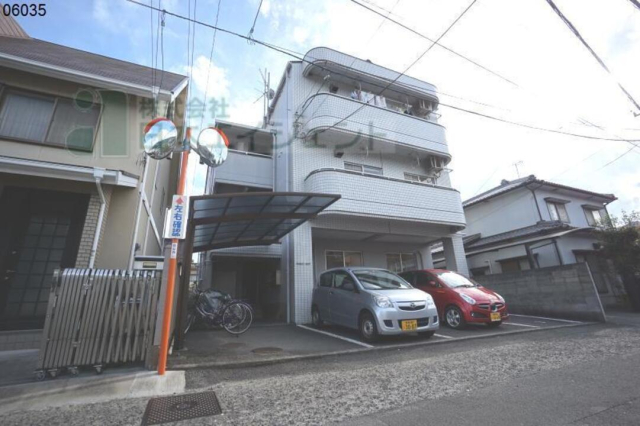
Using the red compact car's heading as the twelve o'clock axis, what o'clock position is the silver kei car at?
The silver kei car is roughly at 3 o'clock from the red compact car.

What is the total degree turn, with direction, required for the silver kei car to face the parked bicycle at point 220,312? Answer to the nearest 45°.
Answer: approximately 135° to its right

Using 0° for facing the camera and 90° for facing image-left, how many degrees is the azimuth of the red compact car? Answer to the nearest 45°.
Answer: approximately 315°

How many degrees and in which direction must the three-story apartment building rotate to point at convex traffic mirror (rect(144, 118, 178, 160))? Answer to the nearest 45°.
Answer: approximately 90° to its right

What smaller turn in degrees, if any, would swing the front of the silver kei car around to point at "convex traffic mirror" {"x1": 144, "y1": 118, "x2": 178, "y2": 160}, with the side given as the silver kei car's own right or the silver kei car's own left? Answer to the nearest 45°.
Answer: approximately 90° to the silver kei car's own right

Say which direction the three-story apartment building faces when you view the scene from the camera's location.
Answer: facing the viewer and to the right of the viewer

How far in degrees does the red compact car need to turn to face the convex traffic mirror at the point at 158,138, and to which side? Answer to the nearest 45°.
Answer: approximately 90° to its right

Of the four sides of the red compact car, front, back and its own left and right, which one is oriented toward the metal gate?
right

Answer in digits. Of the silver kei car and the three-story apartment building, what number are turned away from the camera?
0

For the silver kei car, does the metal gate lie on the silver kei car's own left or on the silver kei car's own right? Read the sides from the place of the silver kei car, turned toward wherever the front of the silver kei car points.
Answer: on the silver kei car's own right

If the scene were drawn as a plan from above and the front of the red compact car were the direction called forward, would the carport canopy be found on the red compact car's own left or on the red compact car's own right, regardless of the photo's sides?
on the red compact car's own right

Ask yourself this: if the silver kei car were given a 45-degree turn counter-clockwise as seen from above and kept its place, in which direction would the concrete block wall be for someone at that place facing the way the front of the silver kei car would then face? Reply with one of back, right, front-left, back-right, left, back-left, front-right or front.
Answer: front-left

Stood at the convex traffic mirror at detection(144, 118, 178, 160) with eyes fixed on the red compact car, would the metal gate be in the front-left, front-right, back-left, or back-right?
back-left
